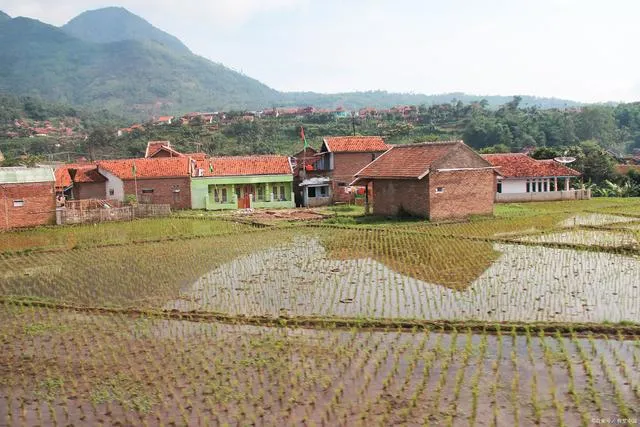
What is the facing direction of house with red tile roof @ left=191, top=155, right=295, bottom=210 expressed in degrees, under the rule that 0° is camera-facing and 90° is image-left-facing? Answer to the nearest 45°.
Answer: approximately 0°

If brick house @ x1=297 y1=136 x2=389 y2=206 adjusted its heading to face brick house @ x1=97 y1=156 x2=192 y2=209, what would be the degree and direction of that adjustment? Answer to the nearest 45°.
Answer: approximately 45° to its right

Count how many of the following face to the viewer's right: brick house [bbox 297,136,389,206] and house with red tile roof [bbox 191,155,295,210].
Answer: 0

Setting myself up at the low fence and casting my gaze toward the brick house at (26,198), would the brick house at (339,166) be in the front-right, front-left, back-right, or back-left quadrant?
back-right

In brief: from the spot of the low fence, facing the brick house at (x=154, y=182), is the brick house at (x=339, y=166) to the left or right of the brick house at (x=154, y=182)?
right

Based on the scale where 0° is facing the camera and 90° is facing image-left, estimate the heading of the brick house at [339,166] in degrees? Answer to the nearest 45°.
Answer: approximately 45°

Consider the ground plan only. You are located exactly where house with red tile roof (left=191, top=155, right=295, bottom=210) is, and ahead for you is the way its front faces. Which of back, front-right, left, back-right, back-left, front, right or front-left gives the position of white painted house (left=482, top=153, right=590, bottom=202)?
left

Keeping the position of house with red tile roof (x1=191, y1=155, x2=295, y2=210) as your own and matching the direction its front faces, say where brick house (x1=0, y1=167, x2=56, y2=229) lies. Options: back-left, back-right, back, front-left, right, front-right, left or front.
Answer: front-right

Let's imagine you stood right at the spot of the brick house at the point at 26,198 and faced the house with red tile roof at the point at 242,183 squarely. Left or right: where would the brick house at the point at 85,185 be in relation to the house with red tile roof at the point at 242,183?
left

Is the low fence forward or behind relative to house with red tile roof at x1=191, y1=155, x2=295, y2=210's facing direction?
forward

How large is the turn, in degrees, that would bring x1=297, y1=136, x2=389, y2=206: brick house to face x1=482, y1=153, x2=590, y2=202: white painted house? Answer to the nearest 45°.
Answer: approximately 135° to its left

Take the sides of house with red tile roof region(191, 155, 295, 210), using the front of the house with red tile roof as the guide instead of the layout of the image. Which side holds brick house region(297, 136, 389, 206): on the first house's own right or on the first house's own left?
on the first house's own left
